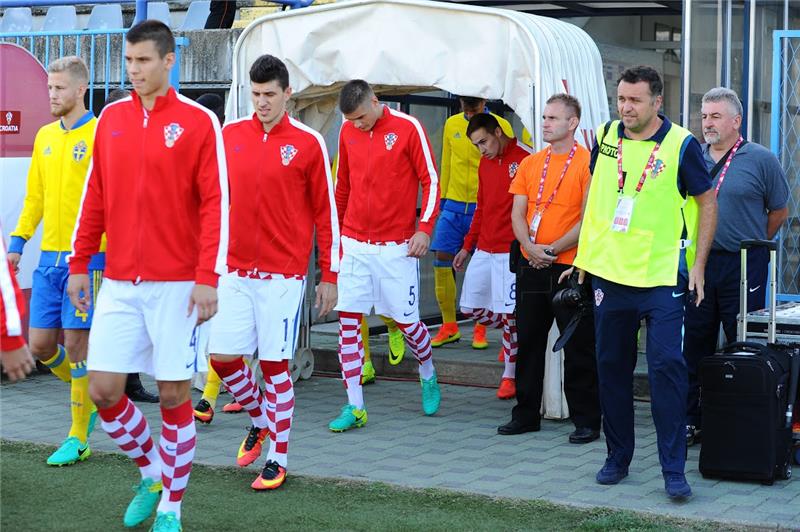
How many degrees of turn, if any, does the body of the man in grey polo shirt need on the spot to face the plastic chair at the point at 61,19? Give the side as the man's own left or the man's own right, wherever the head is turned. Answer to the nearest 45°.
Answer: approximately 90° to the man's own right

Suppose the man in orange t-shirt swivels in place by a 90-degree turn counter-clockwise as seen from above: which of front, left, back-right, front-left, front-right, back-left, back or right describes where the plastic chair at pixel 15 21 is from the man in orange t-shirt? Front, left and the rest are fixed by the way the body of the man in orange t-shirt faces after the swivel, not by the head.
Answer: back

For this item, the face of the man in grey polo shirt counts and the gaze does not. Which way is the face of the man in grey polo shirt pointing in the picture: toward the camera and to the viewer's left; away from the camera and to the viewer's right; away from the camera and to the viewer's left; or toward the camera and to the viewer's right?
toward the camera and to the viewer's left

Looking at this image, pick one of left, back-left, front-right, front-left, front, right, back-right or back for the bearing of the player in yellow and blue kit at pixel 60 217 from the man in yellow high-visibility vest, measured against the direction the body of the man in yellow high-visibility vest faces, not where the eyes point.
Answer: front-right

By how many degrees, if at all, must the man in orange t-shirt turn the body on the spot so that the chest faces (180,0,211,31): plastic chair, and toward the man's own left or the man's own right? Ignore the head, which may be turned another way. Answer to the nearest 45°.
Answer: approximately 90° to the man's own right

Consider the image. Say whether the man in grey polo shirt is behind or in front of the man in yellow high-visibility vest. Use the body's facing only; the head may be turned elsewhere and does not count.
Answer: behind

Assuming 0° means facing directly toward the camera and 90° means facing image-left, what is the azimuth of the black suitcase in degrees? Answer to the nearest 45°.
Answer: approximately 45°

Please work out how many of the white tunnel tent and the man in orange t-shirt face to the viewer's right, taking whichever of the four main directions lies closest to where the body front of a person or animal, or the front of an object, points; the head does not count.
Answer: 0

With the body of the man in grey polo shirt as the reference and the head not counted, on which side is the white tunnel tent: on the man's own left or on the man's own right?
on the man's own right

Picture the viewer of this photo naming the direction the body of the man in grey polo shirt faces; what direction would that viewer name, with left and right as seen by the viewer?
facing the viewer and to the left of the viewer

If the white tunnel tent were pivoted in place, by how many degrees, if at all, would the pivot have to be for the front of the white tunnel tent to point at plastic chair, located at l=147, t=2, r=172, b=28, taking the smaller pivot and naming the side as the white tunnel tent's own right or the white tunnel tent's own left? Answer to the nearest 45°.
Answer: approximately 90° to the white tunnel tent's own right

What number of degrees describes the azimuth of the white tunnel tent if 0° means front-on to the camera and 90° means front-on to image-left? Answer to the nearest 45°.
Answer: approximately 45°
